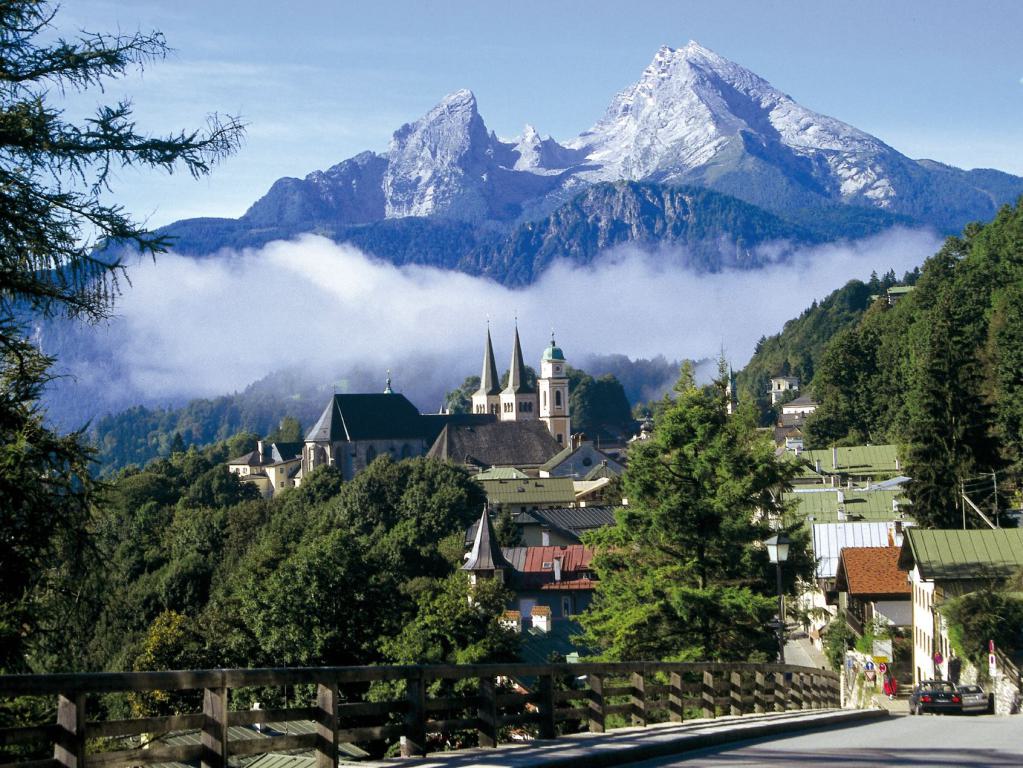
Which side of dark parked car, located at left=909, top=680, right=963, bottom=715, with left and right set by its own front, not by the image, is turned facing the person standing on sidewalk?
front
